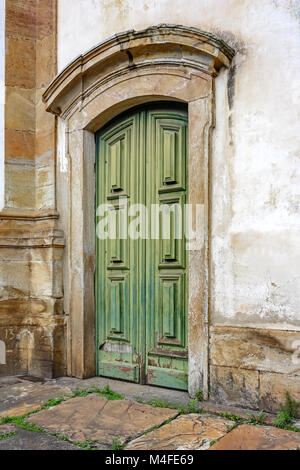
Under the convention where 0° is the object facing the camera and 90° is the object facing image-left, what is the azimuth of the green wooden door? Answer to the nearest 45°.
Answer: approximately 45°
